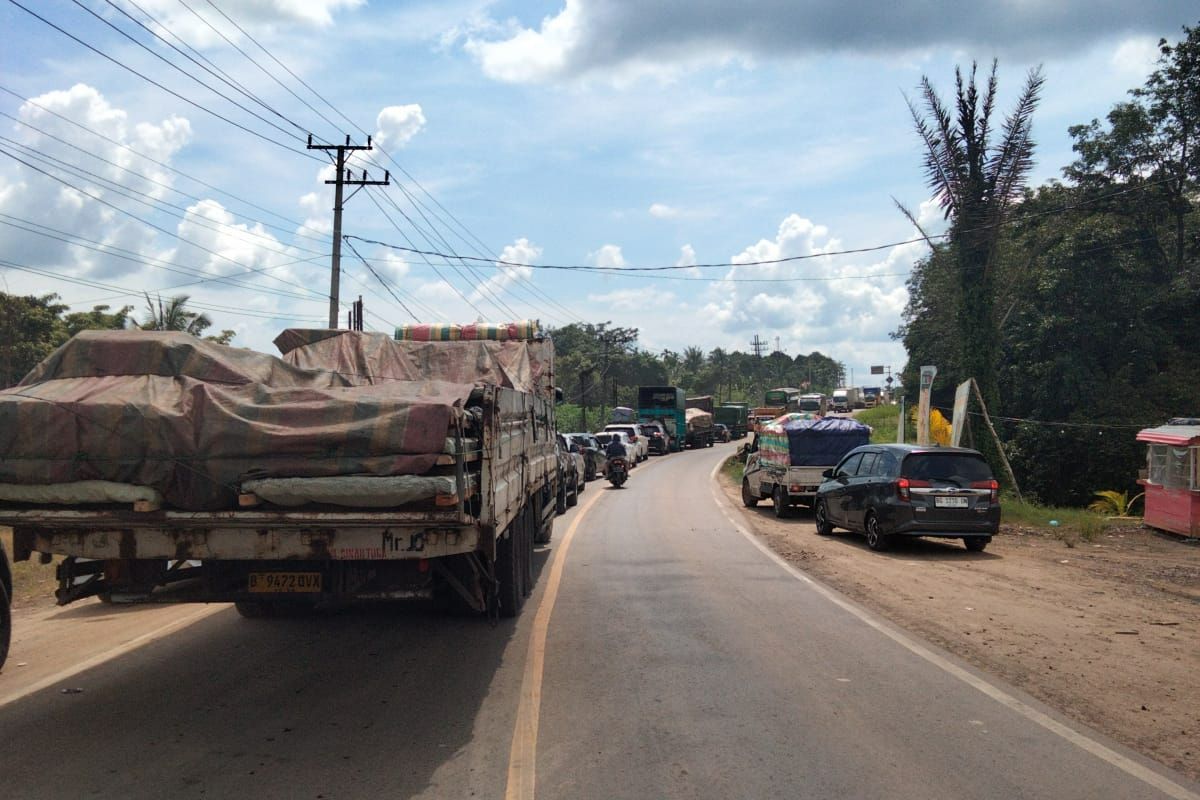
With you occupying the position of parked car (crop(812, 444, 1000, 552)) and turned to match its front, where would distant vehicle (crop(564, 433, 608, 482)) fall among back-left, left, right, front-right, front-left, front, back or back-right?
front

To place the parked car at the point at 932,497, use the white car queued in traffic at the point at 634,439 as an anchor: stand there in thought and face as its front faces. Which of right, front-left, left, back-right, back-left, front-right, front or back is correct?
back

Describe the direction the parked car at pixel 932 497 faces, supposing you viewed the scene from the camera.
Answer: facing away from the viewer and to the left of the viewer

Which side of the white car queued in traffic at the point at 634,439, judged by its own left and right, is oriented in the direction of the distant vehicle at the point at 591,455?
back

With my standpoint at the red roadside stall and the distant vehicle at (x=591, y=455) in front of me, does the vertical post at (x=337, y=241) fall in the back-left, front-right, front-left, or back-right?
front-left

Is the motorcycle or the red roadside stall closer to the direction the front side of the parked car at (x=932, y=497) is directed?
the motorcycle

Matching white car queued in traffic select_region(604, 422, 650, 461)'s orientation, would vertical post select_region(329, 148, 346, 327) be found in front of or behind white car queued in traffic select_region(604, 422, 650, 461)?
behind

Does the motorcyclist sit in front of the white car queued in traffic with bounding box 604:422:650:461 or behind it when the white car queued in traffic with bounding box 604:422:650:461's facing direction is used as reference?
behind

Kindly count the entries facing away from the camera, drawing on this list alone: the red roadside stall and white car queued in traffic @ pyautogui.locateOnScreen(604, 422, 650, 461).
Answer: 1

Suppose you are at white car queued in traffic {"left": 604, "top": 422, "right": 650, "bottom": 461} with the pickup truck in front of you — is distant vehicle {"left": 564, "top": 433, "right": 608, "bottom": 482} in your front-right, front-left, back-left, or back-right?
front-right

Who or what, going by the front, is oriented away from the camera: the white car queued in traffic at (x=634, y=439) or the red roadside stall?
the white car queued in traffic

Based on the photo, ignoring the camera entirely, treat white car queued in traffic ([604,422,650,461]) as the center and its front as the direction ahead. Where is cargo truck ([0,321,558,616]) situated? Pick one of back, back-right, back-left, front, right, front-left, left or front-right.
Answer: back

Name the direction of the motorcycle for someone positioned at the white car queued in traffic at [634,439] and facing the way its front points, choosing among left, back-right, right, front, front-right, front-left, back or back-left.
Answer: back

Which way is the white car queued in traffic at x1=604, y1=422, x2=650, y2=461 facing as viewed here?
away from the camera

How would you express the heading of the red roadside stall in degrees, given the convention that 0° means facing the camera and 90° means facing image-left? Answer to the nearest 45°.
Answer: approximately 45°

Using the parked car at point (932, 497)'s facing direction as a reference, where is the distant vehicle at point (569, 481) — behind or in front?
in front

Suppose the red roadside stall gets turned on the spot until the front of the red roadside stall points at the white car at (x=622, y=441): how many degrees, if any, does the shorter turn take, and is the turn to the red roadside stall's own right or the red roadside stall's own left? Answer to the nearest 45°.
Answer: approximately 90° to the red roadside stall's own right
